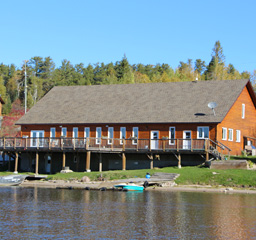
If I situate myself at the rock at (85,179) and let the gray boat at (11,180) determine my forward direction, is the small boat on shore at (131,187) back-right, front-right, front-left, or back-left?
back-left

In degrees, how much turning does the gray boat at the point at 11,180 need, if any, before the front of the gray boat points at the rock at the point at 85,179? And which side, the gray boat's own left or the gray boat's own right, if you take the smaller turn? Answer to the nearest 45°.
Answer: approximately 45° to the gray boat's own right

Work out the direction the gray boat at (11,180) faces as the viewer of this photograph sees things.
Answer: facing to the right of the viewer

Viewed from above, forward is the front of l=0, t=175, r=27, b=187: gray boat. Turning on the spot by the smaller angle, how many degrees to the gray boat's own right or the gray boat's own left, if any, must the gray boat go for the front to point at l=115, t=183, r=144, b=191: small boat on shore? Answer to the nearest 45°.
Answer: approximately 45° to the gray boat's own right
